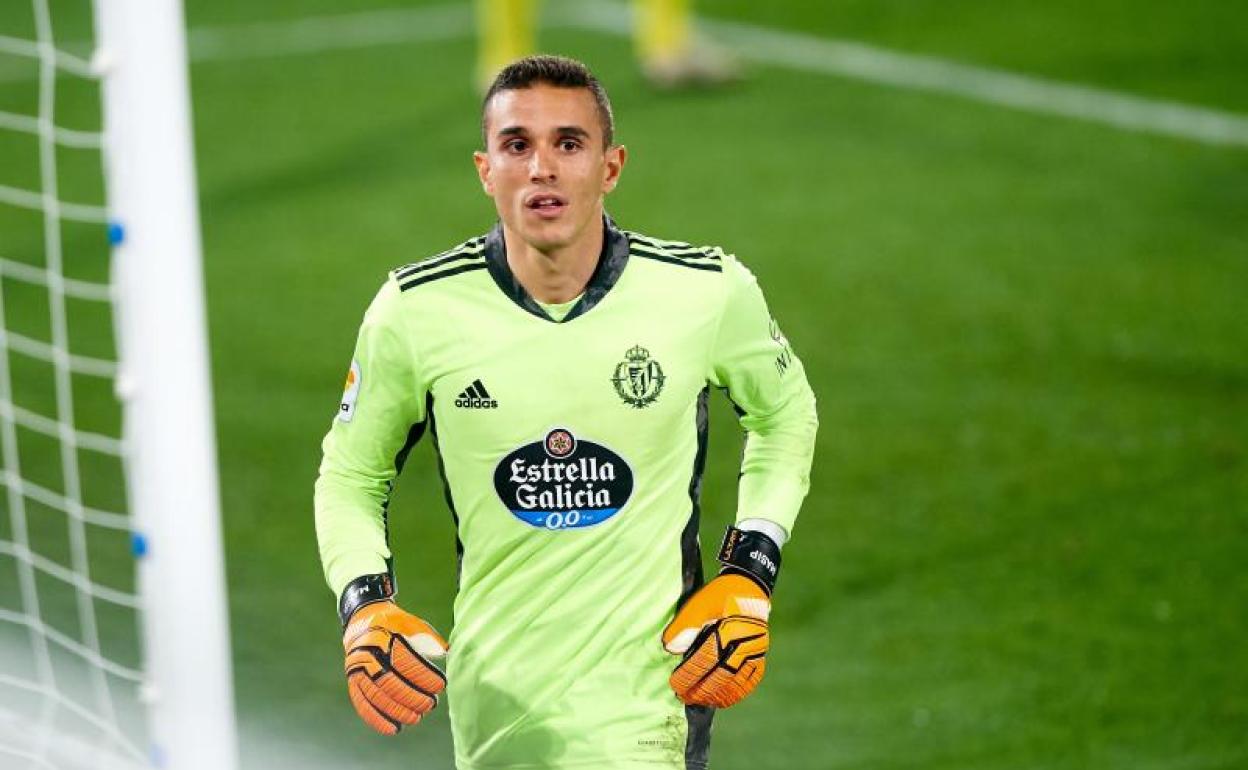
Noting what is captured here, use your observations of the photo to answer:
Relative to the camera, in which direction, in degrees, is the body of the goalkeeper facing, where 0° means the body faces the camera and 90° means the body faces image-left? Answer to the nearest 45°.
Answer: approximately 0°

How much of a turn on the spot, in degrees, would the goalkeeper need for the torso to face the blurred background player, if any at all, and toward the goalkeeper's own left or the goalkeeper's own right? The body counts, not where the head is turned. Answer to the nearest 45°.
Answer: approximately 180°
